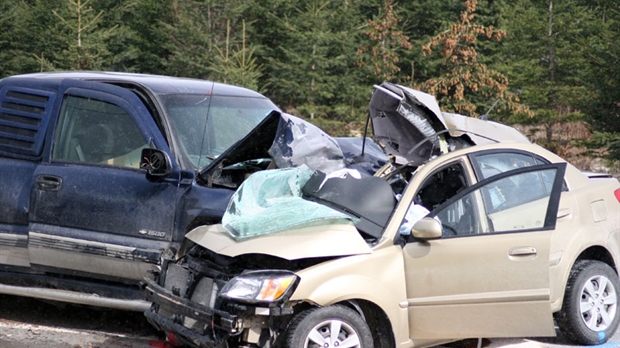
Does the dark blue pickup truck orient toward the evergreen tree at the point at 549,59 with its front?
no

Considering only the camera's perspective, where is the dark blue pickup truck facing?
facing the viewer and to the right of the viewer

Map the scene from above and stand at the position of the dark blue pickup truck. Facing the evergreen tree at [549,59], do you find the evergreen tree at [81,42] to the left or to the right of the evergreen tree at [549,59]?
left

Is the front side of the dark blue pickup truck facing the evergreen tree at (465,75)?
no

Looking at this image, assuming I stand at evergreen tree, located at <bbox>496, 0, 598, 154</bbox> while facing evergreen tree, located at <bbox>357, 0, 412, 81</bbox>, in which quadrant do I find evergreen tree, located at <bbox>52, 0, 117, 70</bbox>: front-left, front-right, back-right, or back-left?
front-left

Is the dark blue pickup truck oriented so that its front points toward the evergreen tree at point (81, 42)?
no

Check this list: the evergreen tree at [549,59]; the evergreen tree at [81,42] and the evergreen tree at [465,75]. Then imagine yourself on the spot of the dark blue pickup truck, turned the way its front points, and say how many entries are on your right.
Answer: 0

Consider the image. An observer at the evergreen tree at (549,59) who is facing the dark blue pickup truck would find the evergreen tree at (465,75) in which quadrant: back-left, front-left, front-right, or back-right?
front-right

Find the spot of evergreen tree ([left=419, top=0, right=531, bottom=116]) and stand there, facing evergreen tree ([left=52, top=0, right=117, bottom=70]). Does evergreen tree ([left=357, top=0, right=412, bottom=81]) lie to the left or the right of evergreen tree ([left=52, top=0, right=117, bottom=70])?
right
